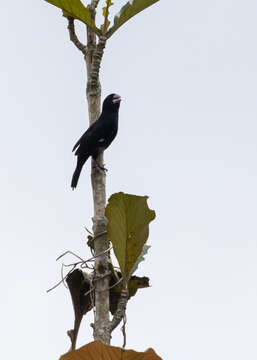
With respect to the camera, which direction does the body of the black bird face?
to the viewer's right
